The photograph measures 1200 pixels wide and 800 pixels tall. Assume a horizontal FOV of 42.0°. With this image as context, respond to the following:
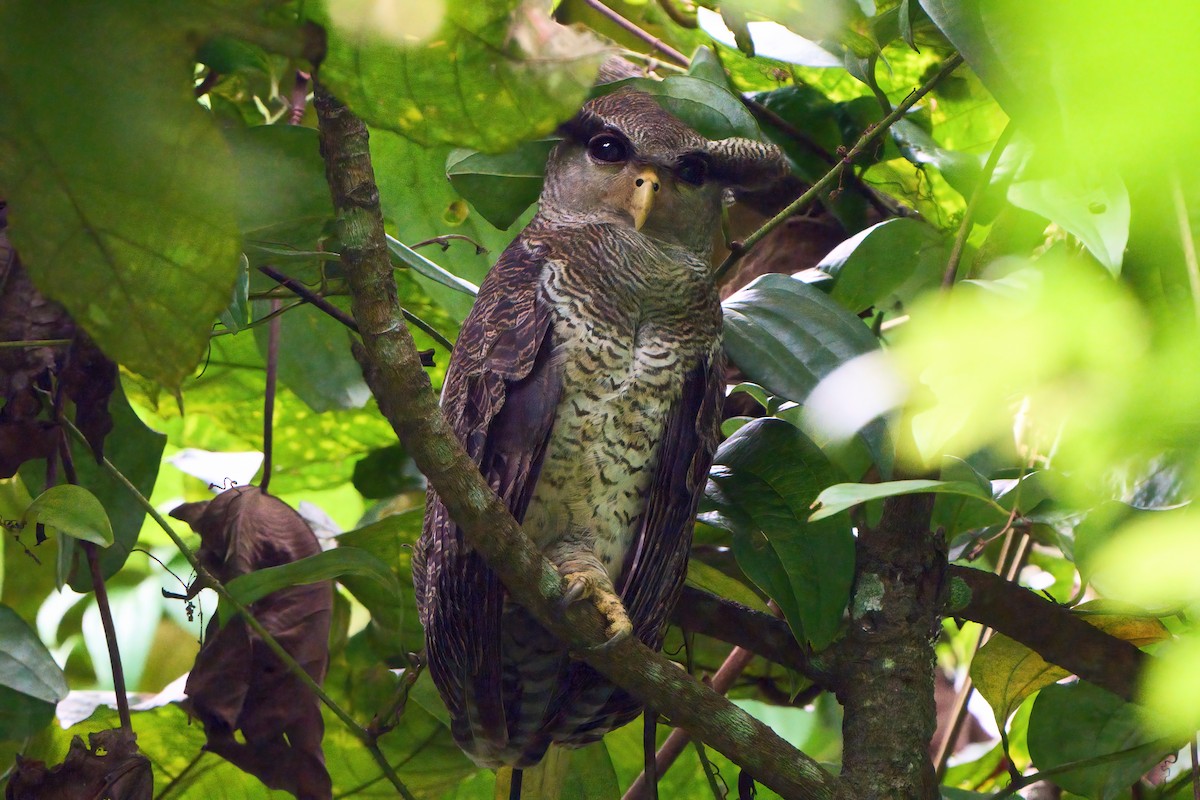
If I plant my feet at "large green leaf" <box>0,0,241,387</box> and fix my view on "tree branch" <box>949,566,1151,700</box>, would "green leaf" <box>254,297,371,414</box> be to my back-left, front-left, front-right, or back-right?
front-left

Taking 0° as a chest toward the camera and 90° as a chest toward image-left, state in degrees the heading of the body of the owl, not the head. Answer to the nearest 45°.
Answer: approximately 315°
